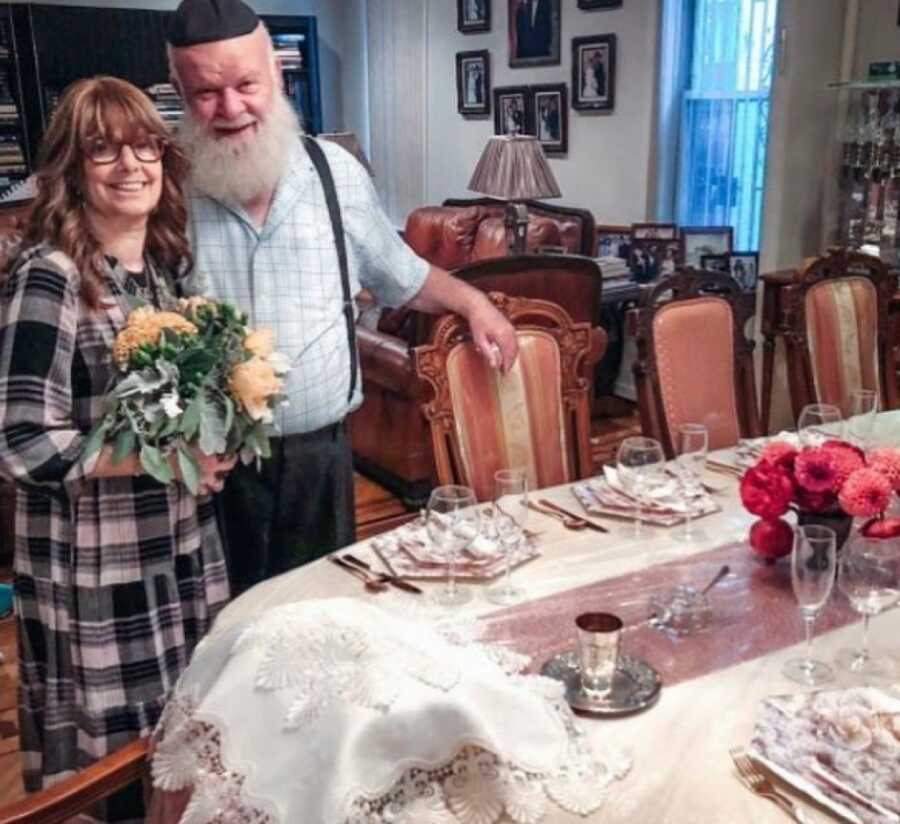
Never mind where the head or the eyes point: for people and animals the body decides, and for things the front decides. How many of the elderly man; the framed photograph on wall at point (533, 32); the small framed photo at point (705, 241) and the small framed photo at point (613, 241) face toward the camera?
4

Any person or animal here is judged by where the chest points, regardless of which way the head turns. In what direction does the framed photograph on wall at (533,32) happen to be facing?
toward the camera

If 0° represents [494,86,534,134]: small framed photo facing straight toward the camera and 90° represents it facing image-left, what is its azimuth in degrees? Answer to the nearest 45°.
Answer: approximately 0°

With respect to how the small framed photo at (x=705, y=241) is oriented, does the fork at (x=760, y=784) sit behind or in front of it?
in front

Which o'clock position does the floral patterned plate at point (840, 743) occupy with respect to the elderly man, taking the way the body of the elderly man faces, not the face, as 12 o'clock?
The floral patterned plate is roughly at 11 o'clock from the elderly man.

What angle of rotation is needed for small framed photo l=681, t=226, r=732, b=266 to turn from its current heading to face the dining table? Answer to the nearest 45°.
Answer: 0° — it already faces it

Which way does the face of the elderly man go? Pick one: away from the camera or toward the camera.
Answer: toward the camera

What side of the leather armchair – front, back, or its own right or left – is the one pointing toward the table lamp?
back

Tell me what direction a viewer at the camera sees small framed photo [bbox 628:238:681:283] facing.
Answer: facing the viewer

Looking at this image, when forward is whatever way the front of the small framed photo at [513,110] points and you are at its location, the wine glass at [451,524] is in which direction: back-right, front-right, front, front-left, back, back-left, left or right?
front

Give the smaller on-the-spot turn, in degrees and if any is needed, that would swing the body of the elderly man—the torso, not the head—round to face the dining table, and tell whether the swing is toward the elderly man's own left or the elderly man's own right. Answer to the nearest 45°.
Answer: approximately 45° to the elderly man's own left

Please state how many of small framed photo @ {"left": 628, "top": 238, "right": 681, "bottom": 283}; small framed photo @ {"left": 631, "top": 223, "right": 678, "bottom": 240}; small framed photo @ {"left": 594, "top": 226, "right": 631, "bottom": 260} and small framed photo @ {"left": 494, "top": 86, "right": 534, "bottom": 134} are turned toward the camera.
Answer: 4

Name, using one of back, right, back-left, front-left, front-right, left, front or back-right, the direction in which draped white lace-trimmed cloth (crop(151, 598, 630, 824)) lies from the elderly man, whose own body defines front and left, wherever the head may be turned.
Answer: front

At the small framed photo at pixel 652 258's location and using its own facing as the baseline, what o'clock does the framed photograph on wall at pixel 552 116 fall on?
The framed photograph on wall is roughly at 5 o'clock from the small framed photo.

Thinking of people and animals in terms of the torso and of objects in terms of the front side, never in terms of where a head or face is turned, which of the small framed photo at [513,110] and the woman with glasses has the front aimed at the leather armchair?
the small framed photo

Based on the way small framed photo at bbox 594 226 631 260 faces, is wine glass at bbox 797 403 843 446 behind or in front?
in front

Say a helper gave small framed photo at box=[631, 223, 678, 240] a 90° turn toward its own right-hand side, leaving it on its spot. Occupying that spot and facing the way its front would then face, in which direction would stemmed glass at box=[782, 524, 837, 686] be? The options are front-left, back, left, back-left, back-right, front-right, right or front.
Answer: left

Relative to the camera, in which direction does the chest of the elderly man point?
toward the camera

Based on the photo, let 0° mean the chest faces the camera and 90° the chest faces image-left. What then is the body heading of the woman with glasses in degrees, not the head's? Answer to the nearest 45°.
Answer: approximately 315°

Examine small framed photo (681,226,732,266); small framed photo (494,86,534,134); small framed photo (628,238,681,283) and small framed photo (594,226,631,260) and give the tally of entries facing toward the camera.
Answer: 4

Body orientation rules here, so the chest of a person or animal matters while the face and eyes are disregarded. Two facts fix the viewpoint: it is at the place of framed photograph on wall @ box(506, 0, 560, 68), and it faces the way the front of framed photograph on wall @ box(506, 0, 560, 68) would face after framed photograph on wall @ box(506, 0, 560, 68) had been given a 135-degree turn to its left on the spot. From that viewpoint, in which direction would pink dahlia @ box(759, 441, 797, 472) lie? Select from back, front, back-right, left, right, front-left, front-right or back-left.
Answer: back-right
